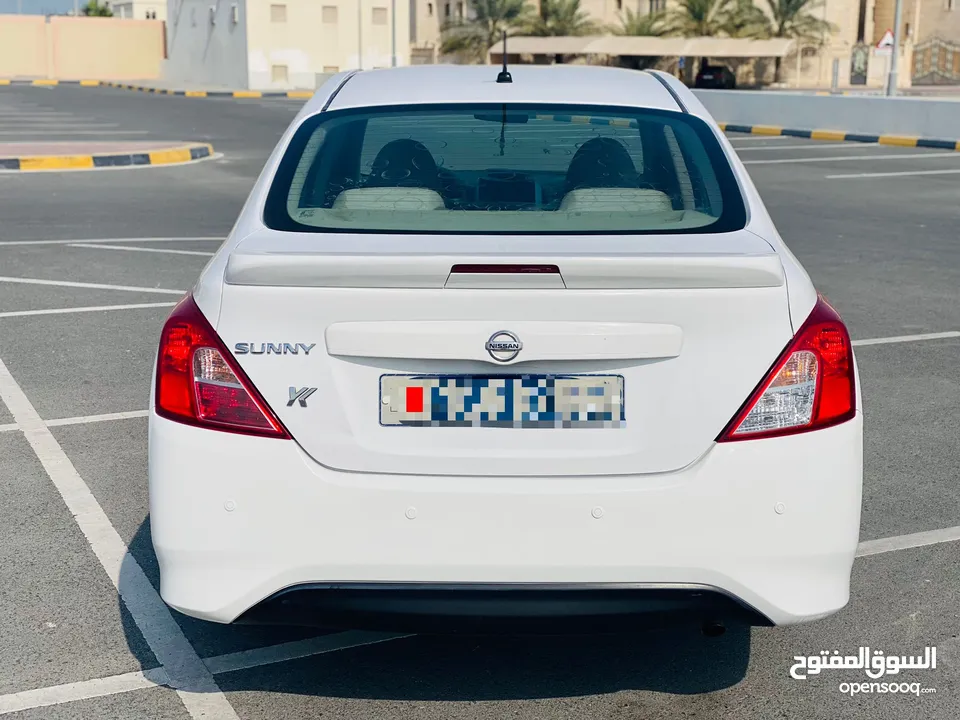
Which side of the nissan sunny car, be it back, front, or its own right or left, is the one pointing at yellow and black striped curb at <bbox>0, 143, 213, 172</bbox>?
front

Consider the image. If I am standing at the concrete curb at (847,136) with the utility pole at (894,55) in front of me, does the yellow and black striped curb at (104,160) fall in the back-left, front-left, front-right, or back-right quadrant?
back-left

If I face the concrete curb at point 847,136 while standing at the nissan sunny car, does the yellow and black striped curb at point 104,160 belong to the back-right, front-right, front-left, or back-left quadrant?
front-left

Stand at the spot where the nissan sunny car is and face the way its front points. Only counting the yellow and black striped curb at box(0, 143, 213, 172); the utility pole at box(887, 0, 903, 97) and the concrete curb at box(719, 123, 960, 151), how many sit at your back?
0

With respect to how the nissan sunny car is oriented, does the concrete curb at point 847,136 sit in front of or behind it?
in front

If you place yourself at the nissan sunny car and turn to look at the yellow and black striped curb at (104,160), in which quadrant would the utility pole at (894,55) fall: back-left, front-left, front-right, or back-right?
front-right

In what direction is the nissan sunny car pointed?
away from the camera

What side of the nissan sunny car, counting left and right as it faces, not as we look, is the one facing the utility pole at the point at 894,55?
front
